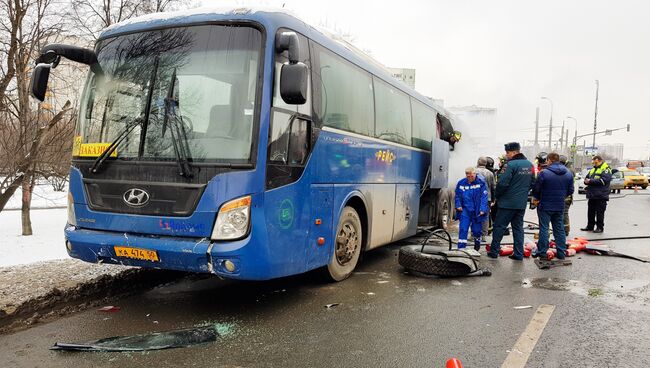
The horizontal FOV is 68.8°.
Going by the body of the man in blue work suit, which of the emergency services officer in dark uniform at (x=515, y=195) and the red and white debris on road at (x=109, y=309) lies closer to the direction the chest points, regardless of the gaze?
the red and white debris on road

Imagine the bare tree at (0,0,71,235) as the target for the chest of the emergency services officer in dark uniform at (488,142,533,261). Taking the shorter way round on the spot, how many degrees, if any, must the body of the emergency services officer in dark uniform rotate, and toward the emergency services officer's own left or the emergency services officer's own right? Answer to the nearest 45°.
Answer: approximately 45° to the emergency services officer's own left

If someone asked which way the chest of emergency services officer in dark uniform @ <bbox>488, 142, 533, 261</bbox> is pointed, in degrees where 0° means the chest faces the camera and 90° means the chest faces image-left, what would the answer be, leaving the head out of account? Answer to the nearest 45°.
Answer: approximately 135°

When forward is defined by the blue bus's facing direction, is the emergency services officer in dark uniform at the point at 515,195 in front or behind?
behind

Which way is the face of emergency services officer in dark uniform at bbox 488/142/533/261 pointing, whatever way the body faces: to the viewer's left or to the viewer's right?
to the viewer's left

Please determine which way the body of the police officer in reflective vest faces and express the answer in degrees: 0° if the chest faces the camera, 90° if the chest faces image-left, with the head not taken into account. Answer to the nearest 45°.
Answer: approximately 45°

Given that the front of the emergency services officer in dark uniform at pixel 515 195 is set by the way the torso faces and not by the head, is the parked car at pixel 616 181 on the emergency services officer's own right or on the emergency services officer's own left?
on the emergency services officer's own right

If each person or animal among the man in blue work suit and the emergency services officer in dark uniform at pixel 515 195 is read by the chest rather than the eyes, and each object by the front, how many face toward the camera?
1

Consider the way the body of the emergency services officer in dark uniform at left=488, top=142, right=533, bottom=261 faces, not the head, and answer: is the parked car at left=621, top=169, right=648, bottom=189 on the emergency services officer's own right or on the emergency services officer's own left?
on the emergency services officer's own right

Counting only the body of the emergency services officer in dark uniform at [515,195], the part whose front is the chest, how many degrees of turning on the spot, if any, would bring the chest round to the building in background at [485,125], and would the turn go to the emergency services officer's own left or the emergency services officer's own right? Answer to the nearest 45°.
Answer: approximately 45° to the emergency services officer's own right
